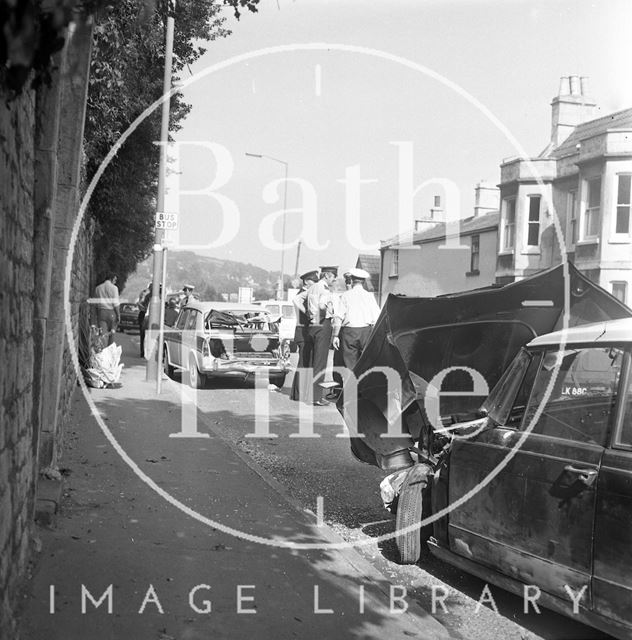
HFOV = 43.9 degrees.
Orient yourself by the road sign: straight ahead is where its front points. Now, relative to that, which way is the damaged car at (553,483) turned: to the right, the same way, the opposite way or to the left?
the opposite way

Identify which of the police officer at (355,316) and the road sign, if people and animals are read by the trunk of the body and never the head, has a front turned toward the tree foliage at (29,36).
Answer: the road sign

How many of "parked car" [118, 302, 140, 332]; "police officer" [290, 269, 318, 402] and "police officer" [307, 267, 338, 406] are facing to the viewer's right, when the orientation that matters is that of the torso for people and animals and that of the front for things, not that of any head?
2

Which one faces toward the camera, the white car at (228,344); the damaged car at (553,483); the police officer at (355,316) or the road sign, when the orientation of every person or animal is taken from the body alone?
the road sign

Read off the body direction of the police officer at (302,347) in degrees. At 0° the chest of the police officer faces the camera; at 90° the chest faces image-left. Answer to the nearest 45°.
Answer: approximately 270°

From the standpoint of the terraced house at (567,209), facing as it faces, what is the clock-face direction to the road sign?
The road sign is roughly at 11 o'clock from the terraced house.

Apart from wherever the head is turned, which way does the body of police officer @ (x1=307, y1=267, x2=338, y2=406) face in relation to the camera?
to the viewer's right

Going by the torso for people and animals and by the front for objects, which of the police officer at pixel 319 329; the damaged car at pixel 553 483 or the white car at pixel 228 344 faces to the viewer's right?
the police officer

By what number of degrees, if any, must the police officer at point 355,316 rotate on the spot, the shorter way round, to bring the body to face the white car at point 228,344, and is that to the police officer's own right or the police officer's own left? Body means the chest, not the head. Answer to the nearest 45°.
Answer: approximately 45° to the police officer's own left

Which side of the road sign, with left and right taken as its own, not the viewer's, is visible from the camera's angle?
front
